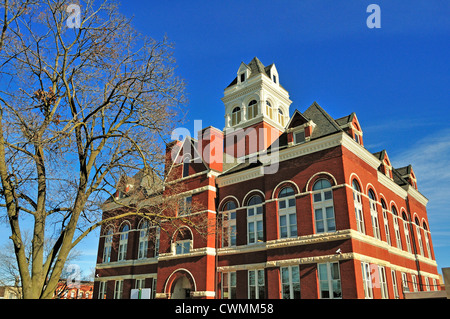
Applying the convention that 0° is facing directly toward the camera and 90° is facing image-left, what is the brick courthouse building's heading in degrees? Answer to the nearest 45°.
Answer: approximately 45°
